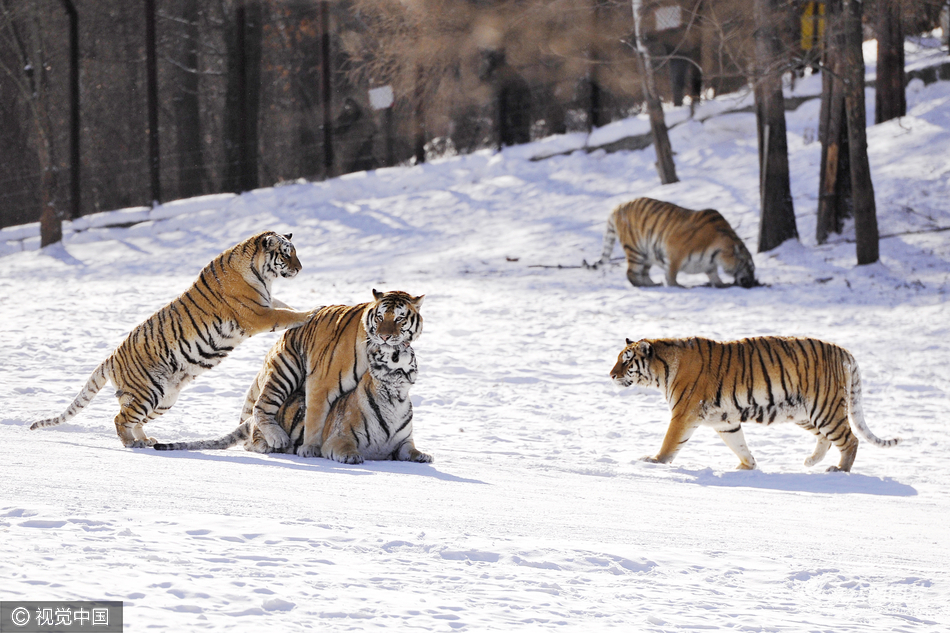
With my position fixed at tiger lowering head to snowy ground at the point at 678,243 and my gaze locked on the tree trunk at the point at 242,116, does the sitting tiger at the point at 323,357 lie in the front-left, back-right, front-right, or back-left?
back-left

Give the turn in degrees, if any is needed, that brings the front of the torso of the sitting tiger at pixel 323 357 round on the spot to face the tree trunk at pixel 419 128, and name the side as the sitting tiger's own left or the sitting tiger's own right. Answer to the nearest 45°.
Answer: approximately 135° to the sitting tiger's own left

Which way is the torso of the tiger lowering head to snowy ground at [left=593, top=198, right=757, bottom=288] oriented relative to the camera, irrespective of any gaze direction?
to the viewer's right

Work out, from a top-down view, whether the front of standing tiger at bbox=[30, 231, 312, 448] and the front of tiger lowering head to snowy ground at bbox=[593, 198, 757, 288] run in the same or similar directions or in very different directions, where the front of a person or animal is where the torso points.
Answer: same or similar directions

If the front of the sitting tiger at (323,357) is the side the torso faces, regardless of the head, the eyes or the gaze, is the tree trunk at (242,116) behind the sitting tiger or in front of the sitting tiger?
behind

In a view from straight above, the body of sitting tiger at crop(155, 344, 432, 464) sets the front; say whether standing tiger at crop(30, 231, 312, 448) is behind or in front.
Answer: behind

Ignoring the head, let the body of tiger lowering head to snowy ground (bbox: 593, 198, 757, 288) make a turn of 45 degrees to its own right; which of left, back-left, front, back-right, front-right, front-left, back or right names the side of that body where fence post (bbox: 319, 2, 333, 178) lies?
back

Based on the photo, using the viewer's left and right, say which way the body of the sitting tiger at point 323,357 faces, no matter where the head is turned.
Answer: facing the viewer and to the right of the viewer

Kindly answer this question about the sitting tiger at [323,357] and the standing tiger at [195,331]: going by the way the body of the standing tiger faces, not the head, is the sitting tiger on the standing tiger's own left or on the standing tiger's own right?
on the standing tiger's own right

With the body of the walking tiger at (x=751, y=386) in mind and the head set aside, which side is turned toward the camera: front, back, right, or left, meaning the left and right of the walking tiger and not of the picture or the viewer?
left

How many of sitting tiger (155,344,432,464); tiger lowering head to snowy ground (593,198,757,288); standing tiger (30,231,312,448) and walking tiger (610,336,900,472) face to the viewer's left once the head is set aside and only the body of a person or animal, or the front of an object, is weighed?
1

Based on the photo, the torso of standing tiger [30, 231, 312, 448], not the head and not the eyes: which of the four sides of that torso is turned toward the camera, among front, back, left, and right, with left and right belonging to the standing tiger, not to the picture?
right
